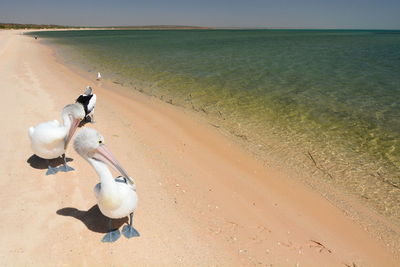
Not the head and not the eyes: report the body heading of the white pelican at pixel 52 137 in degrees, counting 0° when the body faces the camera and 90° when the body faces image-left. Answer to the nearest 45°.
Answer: approximately 315°

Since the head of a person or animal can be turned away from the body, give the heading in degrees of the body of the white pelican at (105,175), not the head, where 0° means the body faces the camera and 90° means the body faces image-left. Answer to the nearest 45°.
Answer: approximately 0°

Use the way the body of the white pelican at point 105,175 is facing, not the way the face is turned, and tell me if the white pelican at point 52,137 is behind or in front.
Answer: behind
